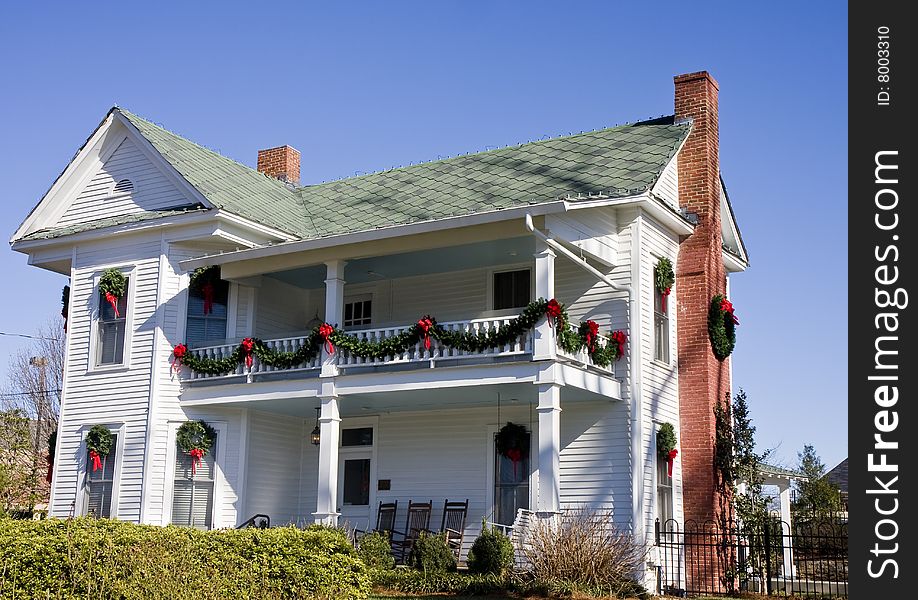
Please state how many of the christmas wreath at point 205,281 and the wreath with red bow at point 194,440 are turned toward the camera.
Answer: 2

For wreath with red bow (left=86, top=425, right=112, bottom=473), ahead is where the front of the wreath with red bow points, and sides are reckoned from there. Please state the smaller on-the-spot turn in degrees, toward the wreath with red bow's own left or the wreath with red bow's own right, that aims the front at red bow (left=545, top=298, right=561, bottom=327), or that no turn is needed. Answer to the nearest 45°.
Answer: approximately 90° to the wreath with red bow's own left

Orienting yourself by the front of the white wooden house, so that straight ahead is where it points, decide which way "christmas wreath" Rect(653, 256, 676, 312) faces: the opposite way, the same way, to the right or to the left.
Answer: to the left

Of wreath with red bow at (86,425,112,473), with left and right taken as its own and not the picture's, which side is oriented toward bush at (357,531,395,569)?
left

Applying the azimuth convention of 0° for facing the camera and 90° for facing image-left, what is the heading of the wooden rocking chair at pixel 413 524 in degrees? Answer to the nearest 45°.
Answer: approximately 45°

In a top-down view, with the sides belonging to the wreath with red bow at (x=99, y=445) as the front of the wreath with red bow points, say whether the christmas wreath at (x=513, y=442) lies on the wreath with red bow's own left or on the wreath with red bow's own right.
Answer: on the wreath with red bow's own left

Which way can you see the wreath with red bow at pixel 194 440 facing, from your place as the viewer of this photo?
facing the viewer

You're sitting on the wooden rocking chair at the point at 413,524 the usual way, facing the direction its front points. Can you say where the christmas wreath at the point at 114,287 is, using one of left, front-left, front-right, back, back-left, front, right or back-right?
front-right
